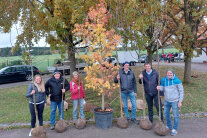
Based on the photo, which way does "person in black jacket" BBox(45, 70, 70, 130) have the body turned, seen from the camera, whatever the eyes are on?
toward the camera

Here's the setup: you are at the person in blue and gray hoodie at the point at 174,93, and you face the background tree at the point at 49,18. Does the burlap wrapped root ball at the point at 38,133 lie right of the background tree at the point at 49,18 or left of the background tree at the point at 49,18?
left

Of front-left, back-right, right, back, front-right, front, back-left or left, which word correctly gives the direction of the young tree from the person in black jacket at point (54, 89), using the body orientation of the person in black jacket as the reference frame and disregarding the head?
left

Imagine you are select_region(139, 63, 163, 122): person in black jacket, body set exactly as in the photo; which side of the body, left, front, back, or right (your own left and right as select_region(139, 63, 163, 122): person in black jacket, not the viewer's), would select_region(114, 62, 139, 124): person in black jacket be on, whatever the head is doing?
right

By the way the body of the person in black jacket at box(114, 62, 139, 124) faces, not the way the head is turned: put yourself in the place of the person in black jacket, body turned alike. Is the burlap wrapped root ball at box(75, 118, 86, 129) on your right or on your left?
on your right

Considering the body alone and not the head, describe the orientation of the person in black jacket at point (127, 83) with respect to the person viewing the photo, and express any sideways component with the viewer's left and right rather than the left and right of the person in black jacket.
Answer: facing the viewer

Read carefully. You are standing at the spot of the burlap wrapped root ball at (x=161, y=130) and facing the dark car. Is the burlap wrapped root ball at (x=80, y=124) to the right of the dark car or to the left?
left

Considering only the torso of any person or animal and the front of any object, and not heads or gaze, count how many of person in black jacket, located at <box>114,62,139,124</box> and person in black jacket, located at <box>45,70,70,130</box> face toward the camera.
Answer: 2
